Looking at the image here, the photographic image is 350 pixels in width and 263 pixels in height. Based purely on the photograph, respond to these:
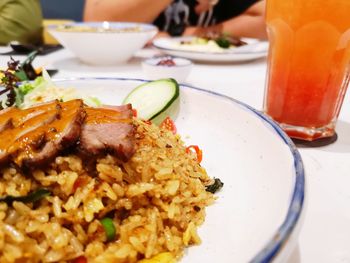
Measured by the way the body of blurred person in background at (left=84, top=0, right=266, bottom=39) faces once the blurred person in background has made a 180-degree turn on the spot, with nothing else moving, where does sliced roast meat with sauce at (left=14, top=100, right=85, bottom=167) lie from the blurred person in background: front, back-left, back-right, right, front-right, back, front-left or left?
back

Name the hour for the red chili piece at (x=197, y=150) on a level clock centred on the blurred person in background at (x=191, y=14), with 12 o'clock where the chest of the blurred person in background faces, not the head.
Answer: The red chili piece is roughly at 12 o'clock from the blurred person in background.

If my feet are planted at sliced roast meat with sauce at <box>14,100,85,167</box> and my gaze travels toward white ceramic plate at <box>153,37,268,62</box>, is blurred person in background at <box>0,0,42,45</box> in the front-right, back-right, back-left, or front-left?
front-left

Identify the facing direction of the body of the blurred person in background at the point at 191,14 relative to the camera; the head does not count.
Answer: toward the camera

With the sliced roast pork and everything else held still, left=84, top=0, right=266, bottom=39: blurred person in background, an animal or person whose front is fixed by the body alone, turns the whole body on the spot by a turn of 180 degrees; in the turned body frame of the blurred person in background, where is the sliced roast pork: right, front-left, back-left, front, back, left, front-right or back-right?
back

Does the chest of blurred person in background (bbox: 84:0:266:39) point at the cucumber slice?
yes

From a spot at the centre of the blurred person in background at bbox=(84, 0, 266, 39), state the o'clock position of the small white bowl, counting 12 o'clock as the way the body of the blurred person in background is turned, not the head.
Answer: The small white bowl is roughly at 12 o'clock from the blurred person in background.

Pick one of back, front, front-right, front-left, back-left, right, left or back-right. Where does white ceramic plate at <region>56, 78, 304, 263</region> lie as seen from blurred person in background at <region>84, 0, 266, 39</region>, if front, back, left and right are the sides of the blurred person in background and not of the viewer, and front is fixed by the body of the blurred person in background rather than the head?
front

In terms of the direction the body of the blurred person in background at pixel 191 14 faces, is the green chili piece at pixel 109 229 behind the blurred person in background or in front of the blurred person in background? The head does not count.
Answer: in front

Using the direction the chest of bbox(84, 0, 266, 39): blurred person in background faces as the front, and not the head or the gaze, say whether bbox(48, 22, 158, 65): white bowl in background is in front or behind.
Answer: in front

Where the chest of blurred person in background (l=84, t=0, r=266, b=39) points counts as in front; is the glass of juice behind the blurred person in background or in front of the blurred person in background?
in front

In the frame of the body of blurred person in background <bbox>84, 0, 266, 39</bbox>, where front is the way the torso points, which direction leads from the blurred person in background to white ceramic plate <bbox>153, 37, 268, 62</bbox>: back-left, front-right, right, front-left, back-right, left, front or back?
front

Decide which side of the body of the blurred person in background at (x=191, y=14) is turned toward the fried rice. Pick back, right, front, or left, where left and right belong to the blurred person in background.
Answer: front
